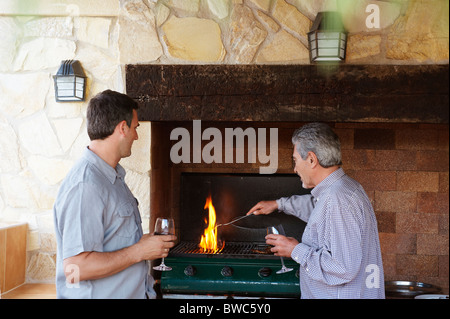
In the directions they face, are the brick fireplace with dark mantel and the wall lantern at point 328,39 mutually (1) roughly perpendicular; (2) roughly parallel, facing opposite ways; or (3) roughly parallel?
roughly parallel

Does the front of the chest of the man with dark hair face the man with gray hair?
yes

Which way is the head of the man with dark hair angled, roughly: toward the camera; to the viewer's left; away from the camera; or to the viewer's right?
to the viewer's right

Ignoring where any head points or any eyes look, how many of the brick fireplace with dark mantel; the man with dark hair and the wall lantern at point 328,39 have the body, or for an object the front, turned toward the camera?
2

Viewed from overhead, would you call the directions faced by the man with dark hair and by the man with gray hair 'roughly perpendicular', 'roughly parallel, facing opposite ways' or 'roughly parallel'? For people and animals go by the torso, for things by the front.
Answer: roughly parallel, facing opposite ways

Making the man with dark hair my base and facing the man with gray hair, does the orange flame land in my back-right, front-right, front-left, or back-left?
front-left

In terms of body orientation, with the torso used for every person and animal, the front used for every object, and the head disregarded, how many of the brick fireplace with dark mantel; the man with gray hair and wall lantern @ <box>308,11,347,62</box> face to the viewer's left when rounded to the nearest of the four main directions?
1

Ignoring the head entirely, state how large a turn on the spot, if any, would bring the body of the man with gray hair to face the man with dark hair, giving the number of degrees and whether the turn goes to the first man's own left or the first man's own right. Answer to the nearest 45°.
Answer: approximately 45° to the first man's own left

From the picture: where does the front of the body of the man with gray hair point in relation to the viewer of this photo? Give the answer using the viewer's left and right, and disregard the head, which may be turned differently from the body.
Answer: facing to the left of the viewer

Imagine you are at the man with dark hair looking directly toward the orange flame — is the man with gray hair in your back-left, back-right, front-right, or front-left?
front-right

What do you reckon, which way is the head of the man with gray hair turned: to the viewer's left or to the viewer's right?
to the viewer's left

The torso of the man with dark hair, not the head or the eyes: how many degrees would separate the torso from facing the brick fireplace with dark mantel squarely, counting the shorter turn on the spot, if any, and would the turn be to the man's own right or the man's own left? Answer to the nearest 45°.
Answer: approximately 45° to the man's own left

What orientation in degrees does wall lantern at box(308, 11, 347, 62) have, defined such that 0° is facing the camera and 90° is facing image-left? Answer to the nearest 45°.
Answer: approximately 0°

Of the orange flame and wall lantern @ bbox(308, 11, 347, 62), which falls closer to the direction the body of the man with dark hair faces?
the wall lantern

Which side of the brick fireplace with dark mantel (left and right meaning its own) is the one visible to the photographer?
front
